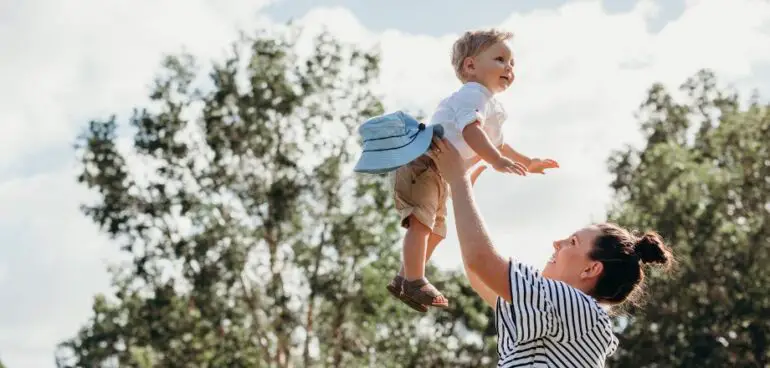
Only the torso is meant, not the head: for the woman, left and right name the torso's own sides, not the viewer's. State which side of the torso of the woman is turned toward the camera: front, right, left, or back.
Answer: left

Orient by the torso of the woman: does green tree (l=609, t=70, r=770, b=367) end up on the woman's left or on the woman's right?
on the woman's right

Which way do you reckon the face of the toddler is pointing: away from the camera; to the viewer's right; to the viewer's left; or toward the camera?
to the viewer's right

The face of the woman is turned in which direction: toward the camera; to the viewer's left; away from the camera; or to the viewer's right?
to the viewer's left
